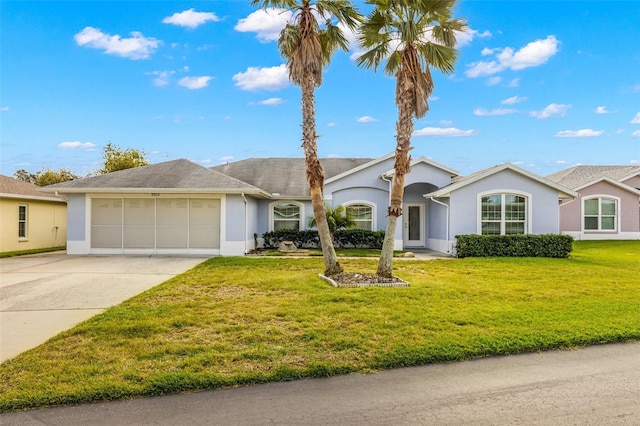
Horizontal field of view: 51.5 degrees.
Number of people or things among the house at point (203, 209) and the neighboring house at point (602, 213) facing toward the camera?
2

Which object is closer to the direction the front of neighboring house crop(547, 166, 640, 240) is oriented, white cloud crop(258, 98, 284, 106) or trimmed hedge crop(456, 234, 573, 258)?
the trimmed hedge

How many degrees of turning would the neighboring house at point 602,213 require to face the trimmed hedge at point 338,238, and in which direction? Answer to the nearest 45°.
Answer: approximately 45° to its right

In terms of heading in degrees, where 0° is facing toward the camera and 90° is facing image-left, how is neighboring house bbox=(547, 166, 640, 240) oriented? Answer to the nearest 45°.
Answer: approximately 0°
